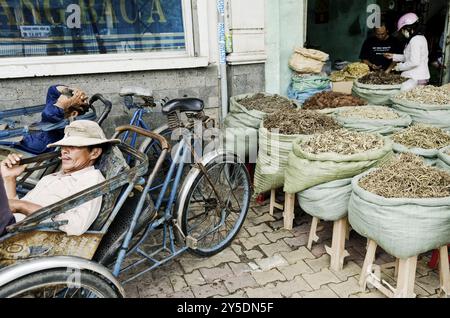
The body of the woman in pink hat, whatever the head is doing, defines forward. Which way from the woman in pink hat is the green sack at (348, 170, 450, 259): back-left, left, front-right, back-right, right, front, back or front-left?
left

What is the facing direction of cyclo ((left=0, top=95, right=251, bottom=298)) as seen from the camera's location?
facing the viewer and to the left of the viewer

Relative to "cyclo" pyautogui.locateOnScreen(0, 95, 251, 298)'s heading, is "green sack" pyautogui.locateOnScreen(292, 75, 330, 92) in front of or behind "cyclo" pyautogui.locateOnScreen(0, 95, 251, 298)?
behind

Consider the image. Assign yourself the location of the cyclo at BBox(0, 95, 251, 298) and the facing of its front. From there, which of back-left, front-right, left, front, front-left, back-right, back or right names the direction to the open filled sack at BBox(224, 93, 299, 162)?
back

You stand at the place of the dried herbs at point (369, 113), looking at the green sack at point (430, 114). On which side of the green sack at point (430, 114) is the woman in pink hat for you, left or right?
left

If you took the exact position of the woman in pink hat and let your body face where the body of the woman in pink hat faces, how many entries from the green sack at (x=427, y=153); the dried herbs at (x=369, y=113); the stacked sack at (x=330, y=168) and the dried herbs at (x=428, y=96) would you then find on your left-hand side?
4

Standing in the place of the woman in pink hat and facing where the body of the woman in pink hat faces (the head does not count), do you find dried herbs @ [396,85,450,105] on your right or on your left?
on your left

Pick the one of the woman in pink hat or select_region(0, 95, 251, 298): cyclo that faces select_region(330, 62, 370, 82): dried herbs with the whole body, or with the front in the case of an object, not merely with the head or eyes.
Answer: the woman in pink hat

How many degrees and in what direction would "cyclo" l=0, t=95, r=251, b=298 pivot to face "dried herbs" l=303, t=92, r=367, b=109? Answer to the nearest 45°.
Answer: approximately 180°

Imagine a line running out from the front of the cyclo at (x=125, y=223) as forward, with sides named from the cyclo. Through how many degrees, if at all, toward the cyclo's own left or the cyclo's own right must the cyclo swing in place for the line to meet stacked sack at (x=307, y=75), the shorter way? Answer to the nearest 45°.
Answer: approximately 180°

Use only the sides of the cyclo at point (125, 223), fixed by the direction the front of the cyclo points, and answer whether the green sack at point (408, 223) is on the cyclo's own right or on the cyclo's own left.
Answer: on the cyclo's own left

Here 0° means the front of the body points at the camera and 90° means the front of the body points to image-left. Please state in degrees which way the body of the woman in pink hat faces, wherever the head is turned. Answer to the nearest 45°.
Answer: approximately 90°

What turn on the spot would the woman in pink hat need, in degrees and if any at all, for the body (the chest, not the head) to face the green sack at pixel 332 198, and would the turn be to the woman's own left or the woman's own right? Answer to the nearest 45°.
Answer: approximately 90° to the woman's own left

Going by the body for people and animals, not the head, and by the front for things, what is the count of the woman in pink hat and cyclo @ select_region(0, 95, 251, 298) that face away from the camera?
0
